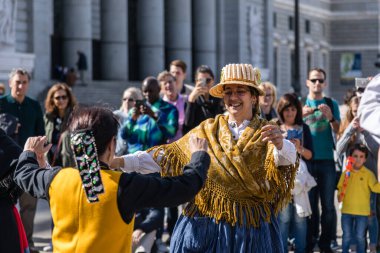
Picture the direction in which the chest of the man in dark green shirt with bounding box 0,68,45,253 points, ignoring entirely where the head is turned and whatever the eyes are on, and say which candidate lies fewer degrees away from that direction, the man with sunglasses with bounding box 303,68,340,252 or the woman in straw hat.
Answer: the woman in straw hat

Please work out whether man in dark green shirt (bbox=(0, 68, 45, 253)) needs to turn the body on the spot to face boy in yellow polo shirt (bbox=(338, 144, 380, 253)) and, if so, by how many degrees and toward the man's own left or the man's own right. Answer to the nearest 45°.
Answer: approximately 90° to the man's own left

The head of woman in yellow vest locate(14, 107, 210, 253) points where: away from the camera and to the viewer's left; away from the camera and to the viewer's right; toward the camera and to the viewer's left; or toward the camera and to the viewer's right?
away from the camera and to the viewer's right

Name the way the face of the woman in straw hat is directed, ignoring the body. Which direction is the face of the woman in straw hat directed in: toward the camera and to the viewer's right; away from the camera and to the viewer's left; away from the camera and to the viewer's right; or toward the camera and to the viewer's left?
toward the camera and to the viewer's left

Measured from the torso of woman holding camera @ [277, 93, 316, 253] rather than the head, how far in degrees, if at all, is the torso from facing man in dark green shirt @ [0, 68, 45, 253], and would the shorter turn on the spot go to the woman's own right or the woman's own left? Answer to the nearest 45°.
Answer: approximately 90° to the woman's own right

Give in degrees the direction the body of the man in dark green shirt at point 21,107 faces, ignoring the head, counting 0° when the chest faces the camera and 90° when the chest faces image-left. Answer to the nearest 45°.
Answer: approximately 0°

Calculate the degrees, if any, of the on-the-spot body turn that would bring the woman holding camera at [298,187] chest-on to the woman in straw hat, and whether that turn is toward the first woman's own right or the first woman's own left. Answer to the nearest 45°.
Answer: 0° — they already face them

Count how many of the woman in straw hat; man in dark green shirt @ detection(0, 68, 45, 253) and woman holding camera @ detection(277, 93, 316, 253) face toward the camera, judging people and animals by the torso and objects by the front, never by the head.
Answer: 3

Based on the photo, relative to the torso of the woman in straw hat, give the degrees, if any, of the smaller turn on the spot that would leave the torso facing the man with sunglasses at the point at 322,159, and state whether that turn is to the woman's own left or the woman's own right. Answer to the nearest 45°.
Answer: approximately 180°

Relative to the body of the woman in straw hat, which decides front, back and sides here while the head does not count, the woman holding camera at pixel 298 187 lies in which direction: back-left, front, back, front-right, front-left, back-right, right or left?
back

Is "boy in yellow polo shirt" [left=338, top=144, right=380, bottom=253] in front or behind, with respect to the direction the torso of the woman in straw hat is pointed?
behind

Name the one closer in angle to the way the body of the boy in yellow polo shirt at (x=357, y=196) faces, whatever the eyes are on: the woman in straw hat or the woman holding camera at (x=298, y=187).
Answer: the woman in straw hat

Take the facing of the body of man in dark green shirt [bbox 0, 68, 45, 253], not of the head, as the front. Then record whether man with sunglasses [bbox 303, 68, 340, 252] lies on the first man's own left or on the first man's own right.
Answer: on the first man's own left
